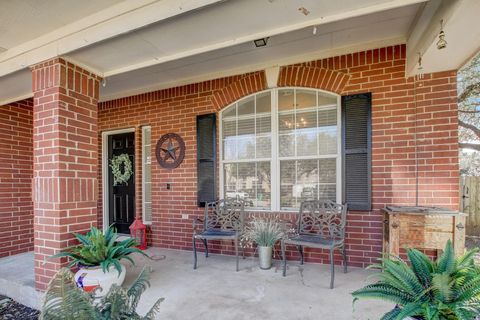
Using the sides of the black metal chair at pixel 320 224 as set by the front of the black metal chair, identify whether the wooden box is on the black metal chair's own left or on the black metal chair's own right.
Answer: on the black metal chair's own left

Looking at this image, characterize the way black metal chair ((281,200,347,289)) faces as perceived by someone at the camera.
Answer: facing the viewer and to the left of the viewer

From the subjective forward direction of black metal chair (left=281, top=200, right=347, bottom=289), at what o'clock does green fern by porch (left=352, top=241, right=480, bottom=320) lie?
The green fern by porch is roughly at 10 o'clock from the black metal chair.

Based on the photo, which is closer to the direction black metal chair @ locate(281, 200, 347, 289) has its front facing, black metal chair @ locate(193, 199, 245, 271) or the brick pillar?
the brick pillar

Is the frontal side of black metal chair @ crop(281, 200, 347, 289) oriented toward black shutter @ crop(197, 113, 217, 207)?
no

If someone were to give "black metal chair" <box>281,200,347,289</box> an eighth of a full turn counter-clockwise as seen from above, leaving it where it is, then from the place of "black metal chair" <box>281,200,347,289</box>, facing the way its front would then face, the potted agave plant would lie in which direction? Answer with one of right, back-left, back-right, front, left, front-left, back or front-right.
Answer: front-right

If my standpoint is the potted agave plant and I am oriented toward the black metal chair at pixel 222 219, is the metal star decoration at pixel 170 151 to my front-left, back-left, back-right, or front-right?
front-left
